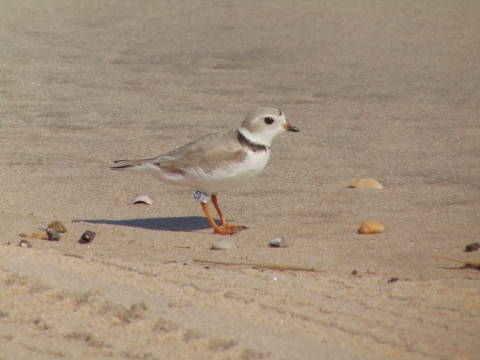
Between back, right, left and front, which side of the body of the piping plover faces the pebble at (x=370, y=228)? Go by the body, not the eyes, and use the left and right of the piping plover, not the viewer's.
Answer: front

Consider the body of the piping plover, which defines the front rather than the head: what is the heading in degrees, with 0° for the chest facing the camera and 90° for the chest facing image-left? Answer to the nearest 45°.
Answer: approximately 270°

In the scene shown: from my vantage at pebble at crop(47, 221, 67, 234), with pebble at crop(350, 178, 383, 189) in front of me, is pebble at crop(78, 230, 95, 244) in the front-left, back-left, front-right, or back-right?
front-right

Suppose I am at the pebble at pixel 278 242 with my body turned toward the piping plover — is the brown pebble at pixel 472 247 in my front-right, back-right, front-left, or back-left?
back-right

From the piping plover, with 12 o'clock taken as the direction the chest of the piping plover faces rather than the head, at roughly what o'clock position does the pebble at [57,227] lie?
The pebble is roughly at 6 o'clock from the piping plover.

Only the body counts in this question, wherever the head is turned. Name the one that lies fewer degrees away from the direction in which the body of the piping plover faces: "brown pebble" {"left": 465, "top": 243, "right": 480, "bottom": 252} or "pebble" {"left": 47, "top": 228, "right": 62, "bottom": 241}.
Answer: the brown pebble

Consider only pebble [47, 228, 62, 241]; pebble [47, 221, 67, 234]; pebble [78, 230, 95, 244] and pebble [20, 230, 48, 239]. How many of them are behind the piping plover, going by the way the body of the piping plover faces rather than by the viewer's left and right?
4

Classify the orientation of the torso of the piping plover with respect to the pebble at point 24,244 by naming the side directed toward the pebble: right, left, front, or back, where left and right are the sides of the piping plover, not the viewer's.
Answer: back

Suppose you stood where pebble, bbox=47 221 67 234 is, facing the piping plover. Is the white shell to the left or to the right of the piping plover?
left

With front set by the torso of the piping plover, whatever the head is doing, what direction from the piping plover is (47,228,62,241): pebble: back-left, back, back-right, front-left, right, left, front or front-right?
back
